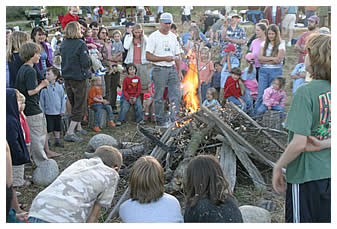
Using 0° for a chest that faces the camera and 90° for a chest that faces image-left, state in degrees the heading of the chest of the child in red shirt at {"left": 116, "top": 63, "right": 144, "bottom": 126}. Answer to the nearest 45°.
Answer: approximately 0°

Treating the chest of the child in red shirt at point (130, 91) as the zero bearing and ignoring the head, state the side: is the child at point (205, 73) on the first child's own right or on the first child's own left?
on the first child's own left

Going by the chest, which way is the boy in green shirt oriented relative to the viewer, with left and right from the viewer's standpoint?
facing away from the viewer and to the left of the viewer

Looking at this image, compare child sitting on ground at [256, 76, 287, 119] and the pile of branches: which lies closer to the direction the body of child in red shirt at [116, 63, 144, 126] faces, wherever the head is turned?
the pile of branches

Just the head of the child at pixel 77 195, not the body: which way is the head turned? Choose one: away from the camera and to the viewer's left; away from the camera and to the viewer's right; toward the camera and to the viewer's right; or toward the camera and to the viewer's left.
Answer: away from the camera and to the viewer's right

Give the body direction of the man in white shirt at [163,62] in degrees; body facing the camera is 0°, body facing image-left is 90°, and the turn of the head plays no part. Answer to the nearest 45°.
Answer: approximately 315°

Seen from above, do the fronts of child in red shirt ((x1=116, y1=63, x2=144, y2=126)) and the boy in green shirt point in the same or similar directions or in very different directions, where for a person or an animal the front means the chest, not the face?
very different directions
